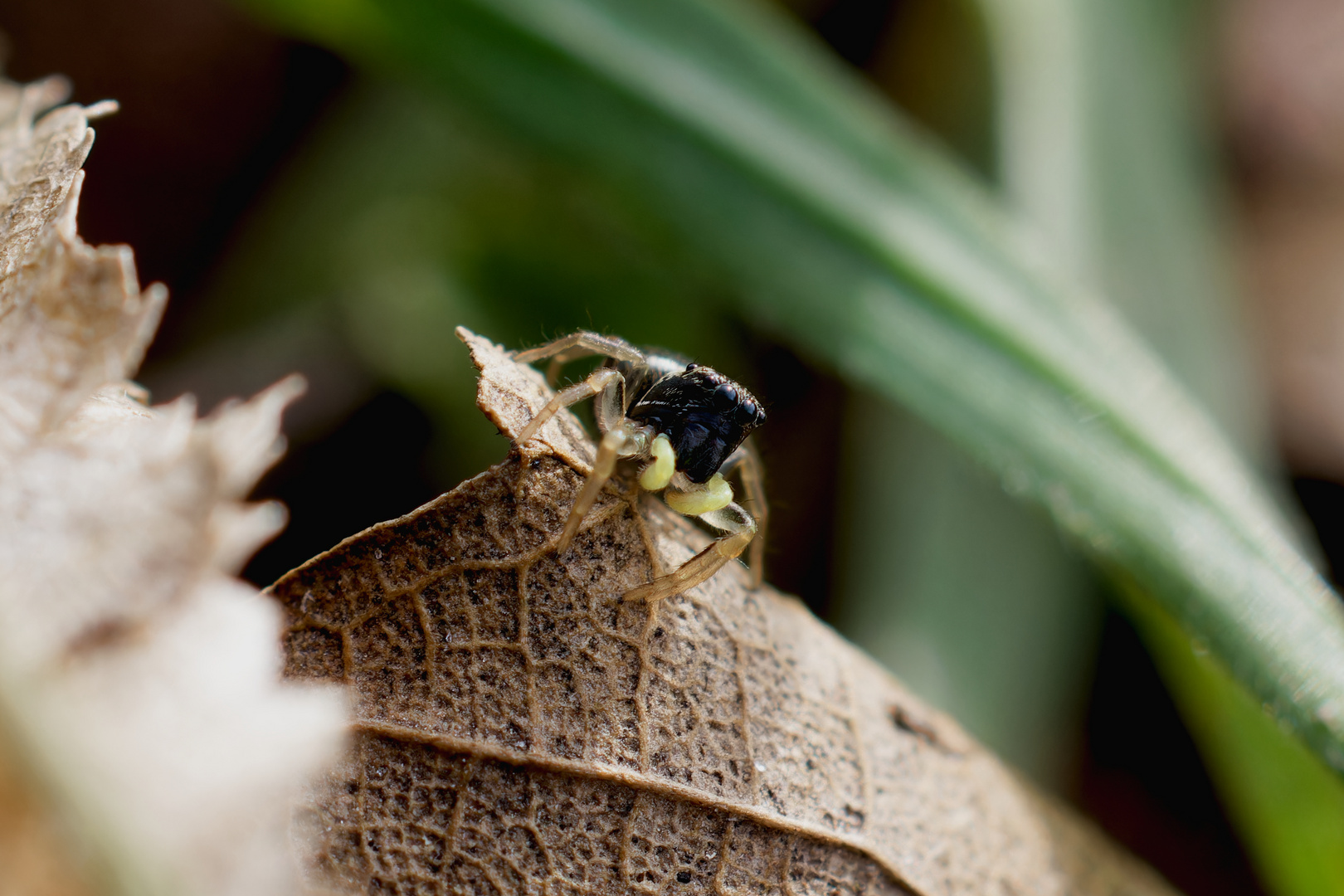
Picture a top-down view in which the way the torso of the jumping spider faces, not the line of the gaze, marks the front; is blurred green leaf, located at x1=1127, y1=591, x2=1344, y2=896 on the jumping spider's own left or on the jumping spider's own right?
on the jumping spider's own left

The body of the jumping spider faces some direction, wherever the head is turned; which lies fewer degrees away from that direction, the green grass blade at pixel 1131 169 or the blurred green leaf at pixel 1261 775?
the blurred green leaf

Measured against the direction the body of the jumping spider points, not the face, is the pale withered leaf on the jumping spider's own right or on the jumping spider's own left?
on the jumping spider's own right

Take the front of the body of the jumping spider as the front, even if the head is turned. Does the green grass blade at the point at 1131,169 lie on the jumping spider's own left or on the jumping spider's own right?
on the jumping spider's own left

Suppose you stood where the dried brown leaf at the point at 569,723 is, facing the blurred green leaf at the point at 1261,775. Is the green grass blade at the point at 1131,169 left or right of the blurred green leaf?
left

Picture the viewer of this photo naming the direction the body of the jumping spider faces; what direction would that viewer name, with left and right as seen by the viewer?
facing the viewer and to the right of the viewer
